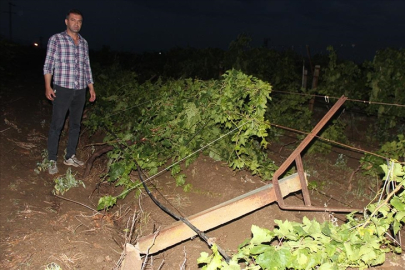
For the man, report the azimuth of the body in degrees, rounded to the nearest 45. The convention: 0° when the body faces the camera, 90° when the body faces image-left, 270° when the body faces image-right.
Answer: approximately 315°

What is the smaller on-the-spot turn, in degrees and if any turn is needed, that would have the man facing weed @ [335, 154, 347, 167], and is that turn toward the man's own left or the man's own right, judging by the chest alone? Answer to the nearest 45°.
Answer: approximately 45° to the man's own left
